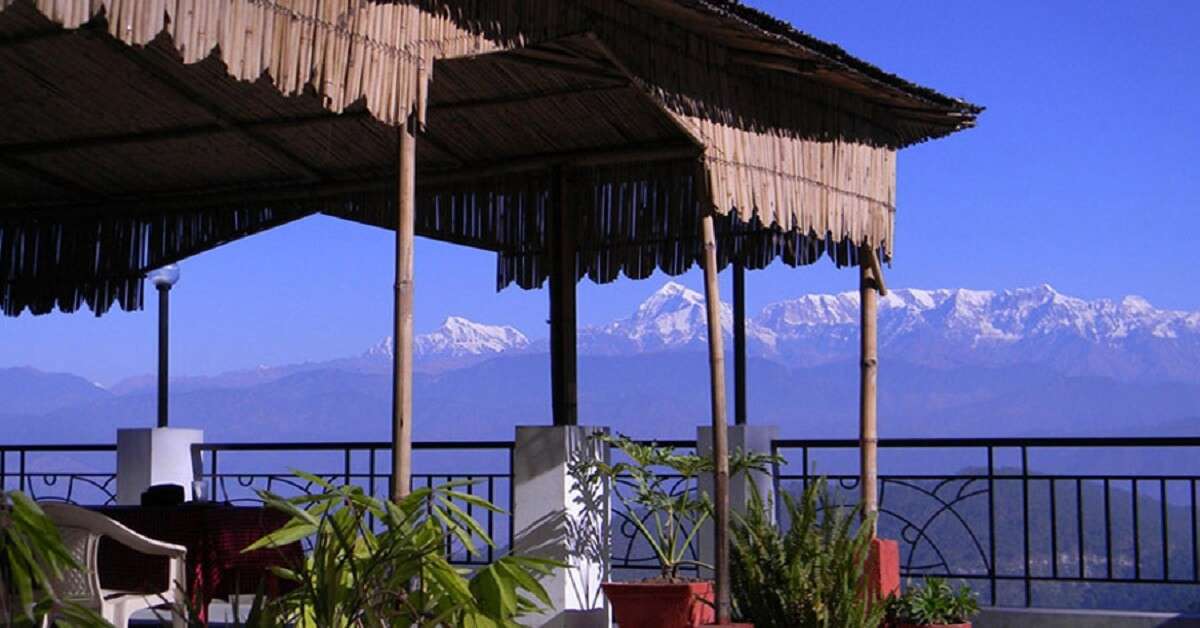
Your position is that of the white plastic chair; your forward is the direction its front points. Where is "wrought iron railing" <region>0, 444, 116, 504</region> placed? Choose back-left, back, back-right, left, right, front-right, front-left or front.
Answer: front-left

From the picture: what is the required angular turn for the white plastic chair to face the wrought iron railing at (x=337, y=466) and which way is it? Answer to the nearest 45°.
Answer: approximately 45° to its left

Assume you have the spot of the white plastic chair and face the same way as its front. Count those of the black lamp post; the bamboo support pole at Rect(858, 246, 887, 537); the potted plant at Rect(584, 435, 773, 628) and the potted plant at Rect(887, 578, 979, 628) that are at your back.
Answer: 0

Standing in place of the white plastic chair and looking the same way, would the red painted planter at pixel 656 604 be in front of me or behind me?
in front

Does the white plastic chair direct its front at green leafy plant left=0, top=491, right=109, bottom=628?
no

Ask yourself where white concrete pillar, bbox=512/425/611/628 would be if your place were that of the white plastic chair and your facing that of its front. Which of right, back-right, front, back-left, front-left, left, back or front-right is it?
front

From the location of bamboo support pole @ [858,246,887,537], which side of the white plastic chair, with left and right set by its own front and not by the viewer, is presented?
front

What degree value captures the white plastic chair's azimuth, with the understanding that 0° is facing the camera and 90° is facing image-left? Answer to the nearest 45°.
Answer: approximately 225°

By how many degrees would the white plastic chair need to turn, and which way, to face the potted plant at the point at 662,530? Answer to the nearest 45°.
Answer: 0° — it already faces it
